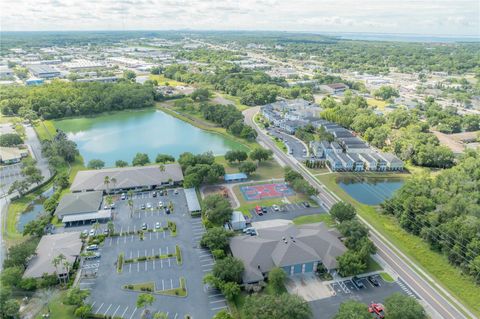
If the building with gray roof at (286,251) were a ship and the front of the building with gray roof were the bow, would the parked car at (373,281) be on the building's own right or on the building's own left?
on the building's own left

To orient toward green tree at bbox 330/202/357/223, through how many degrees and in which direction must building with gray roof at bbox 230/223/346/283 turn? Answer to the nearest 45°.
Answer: approximately 135° to its left

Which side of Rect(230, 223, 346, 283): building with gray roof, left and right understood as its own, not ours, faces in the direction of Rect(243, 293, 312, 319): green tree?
front

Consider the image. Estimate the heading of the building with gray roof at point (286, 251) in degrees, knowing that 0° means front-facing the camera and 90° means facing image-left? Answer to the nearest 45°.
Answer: approximately 0°

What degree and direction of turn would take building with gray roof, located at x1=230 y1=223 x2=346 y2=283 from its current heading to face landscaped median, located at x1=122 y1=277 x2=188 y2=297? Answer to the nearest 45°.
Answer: approximately 45° to its right

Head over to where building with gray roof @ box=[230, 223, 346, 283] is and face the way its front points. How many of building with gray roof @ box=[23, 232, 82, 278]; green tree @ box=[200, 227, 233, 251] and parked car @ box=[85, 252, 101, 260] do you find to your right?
3

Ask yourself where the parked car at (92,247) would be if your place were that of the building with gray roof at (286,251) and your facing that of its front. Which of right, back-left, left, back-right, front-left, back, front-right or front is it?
right

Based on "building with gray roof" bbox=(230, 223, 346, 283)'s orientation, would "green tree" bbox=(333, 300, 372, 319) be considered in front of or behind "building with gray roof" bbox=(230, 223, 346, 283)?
in front

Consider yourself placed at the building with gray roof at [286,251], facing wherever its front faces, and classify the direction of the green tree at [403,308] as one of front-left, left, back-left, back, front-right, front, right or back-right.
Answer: front-left

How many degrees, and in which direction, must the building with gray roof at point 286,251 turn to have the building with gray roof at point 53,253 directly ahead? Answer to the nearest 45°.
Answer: approximately 90° to its right

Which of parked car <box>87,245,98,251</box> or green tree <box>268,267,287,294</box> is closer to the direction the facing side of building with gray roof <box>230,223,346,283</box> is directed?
the green tree

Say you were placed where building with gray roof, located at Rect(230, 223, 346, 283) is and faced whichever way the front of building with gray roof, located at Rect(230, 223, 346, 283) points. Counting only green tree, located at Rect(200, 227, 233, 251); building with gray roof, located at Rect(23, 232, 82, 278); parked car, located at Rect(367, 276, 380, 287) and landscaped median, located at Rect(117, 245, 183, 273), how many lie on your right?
3

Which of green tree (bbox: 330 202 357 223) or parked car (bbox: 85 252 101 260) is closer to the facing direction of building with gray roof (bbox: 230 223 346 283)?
the parked car

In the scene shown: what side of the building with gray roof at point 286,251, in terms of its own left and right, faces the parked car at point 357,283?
left

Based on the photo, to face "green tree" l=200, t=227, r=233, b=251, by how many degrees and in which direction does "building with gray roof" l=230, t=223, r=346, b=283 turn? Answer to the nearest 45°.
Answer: approximately 90° to its right
